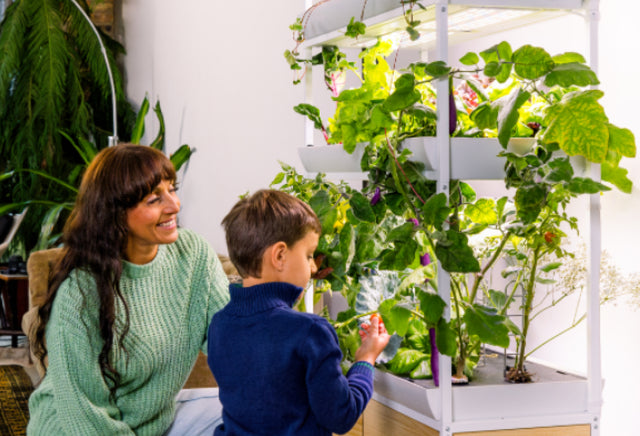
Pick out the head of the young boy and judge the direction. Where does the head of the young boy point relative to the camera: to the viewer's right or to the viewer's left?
to the viewer's right

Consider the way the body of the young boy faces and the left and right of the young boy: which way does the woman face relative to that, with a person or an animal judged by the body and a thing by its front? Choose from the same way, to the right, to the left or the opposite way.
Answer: to the right

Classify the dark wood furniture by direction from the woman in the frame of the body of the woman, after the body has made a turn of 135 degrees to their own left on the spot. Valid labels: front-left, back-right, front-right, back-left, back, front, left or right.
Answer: front

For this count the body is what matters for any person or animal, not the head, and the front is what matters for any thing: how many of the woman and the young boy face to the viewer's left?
0

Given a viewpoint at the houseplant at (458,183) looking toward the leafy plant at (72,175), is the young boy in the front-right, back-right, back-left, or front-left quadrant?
front-left

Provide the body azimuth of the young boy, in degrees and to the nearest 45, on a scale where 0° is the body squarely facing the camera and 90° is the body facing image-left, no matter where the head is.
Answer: approximately 225°

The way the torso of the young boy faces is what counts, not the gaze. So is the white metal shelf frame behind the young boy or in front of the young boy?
in front

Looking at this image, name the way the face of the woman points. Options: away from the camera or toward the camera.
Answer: toward the camera

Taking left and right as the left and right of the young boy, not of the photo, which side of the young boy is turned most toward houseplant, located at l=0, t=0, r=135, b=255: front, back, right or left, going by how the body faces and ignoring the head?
left

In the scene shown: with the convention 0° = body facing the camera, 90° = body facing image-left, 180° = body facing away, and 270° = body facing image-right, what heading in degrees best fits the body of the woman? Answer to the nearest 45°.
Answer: approximately 315°

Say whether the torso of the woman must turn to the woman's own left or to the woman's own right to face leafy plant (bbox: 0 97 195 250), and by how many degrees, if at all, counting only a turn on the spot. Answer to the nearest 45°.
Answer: approximately 135° to the woman's own left
